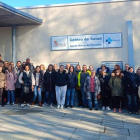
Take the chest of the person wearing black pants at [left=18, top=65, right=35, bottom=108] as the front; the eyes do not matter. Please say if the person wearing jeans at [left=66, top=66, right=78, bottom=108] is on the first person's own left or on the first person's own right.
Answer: on the first person's own left

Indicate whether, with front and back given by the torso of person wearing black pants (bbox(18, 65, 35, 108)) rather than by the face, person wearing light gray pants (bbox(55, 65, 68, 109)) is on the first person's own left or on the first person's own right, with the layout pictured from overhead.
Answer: on the first person's own left

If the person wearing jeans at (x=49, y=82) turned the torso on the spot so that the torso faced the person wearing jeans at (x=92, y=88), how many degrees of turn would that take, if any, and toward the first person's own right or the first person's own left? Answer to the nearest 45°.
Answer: approximately 45° to the first person's own left

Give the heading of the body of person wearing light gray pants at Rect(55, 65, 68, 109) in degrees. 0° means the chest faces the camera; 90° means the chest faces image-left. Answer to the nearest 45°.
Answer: approximately 0°

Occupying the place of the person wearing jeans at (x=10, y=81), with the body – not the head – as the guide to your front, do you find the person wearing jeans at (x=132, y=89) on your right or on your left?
on your left

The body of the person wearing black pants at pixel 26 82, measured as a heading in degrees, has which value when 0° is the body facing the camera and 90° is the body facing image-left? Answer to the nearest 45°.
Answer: approximately 0°

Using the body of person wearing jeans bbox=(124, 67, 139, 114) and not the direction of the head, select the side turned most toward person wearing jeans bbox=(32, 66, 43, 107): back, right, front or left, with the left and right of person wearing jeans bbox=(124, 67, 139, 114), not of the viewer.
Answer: right

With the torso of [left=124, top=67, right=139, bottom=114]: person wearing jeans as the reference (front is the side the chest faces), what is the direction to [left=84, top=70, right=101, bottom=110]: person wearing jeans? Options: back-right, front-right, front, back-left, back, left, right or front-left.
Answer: right

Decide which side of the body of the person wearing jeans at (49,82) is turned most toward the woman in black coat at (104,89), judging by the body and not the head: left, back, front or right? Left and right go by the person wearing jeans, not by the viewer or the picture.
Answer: left

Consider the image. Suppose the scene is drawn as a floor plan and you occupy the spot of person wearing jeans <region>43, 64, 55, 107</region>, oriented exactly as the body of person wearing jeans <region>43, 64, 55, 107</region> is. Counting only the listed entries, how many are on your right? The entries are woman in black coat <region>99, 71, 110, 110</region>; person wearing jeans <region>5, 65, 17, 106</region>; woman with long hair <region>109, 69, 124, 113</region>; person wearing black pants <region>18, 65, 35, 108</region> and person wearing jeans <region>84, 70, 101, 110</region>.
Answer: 2

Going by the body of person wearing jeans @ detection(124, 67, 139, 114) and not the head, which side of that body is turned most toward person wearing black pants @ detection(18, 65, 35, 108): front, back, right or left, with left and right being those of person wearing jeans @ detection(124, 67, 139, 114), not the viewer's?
right
